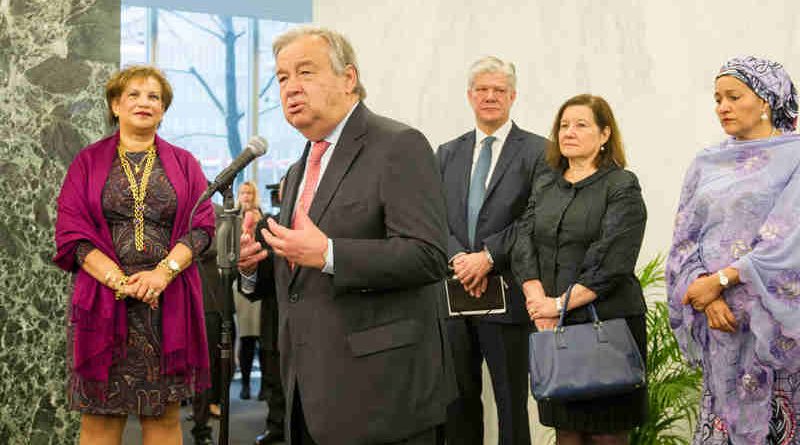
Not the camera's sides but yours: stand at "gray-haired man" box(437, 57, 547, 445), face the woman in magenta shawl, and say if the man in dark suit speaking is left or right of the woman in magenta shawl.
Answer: left

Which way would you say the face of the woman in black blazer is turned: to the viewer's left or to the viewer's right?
to the viewer's left

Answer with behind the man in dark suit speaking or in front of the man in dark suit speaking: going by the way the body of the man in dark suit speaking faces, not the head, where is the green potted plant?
behind

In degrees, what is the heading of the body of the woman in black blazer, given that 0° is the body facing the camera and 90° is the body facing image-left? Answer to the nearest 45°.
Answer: approximately 45°
